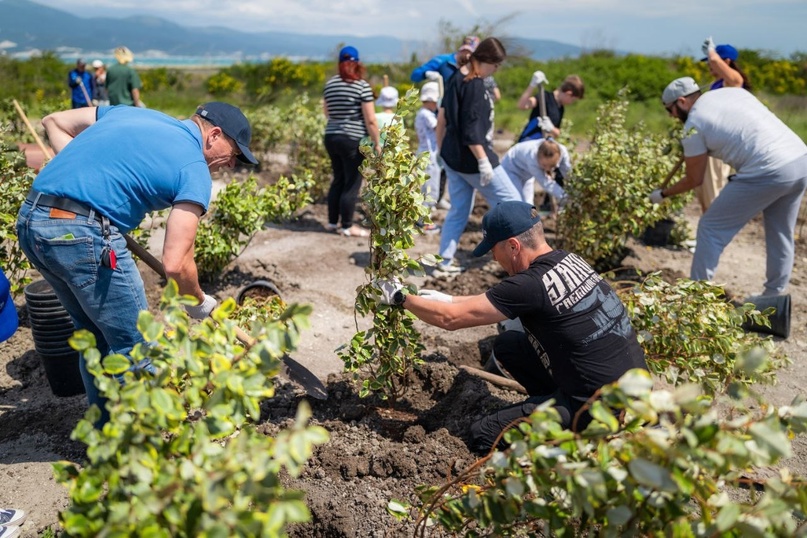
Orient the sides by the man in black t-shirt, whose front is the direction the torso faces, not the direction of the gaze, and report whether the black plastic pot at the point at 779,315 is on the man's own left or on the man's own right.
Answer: on the man's own right

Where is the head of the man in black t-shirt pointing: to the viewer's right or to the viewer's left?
to the viewer's left

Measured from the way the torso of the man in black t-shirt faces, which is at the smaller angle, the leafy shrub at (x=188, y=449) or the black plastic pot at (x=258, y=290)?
the black plastic pot

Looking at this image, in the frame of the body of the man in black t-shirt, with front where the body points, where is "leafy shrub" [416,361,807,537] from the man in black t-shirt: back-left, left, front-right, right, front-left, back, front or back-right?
back-left

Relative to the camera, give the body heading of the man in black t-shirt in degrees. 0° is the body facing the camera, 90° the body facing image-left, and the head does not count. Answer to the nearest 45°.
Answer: approximately 135°

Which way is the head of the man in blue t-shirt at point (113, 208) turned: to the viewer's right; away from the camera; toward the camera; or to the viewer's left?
to the viewer's right
